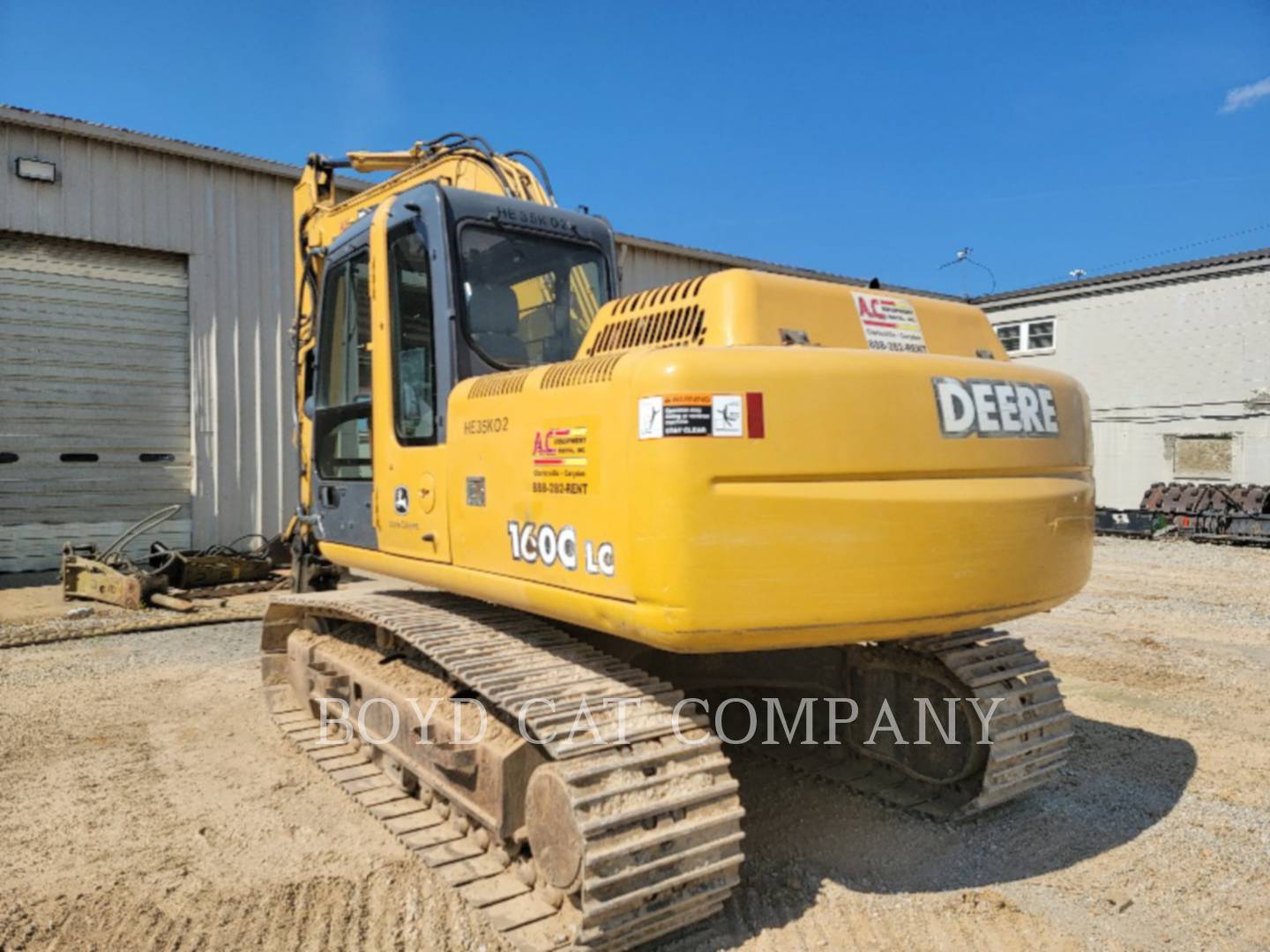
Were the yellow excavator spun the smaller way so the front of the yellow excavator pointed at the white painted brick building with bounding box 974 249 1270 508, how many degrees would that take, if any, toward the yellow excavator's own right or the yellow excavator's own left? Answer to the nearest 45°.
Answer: approximately 90° to the yellow excavator's own right

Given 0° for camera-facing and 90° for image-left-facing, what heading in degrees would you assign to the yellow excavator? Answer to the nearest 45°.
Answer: approximately 135°
